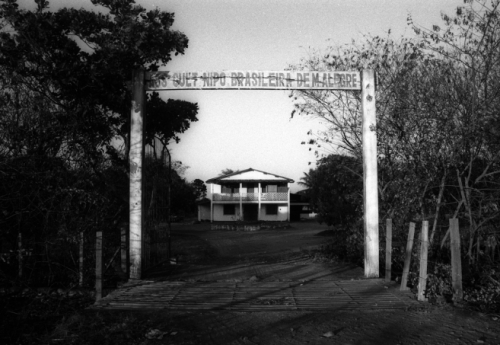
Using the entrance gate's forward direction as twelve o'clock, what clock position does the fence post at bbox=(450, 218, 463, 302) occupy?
The fence post is roughly at 10 o'clock from the entrance gate.

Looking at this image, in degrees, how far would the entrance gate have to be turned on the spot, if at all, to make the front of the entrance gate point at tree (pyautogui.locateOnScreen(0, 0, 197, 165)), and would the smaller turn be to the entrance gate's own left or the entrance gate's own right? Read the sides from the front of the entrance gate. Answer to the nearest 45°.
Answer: approximately 90° to the entrance gate's own right

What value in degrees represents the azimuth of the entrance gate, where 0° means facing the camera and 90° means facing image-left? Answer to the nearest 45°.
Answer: approximately 0°
